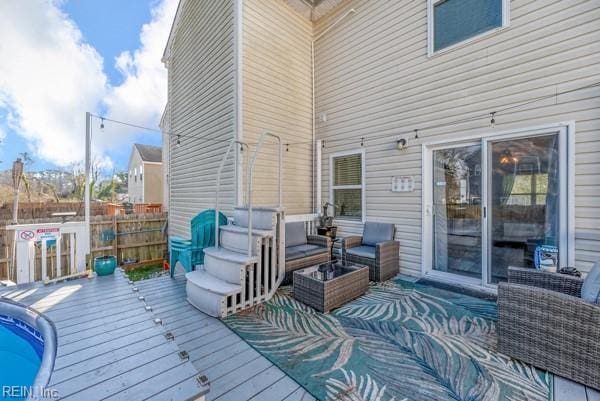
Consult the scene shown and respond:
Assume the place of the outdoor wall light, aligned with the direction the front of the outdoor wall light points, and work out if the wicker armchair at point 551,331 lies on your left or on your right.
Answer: on your left

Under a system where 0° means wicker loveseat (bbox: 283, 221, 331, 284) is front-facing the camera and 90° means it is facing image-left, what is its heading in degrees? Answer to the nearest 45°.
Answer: approximately 315°

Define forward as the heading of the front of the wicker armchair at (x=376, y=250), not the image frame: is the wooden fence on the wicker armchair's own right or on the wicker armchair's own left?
on the wicker armchair's own right

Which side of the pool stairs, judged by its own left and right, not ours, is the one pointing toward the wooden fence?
right

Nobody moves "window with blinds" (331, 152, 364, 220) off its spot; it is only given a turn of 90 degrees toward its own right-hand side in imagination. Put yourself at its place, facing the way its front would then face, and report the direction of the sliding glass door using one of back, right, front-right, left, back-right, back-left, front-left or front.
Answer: back

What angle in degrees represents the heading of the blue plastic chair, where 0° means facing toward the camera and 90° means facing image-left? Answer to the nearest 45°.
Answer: approximately 45°

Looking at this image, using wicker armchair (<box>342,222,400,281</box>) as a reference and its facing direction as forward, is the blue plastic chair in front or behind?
in front

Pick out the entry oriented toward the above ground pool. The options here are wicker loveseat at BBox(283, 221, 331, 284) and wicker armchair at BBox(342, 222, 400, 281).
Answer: wicker armchair at BBox(342, 222, 400, 281)

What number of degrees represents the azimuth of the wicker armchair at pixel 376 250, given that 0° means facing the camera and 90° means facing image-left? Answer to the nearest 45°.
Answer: approximately 45°

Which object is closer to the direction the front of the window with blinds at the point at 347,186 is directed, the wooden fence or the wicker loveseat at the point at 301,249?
the wicker loveseat

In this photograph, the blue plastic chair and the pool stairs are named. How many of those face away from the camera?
0
